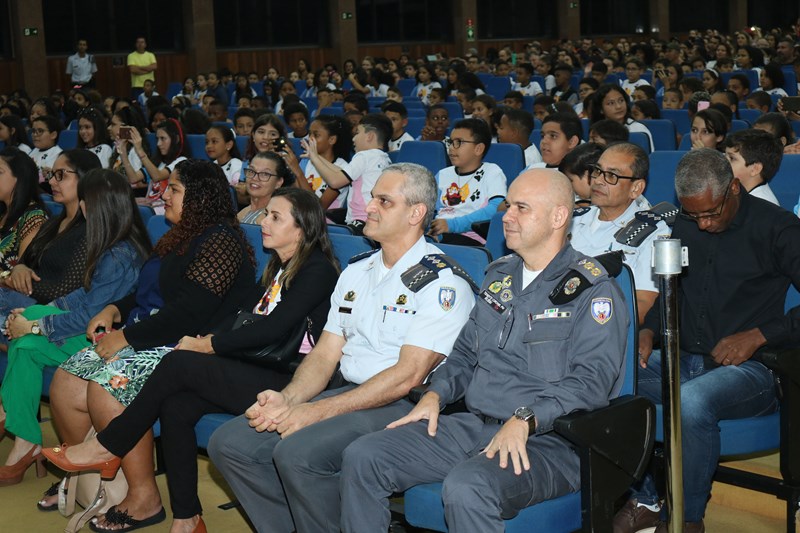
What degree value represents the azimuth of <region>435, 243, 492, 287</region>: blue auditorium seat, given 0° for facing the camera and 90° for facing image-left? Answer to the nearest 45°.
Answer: approximately 45°

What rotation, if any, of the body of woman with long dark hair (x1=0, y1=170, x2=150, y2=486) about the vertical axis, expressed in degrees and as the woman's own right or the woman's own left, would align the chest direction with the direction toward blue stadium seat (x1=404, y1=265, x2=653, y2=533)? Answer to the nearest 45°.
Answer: approximately 135° to the woman's own left

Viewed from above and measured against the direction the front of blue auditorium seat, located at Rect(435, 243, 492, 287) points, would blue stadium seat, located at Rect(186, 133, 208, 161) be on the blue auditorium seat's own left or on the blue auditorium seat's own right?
on the blue auditorium seat's own right

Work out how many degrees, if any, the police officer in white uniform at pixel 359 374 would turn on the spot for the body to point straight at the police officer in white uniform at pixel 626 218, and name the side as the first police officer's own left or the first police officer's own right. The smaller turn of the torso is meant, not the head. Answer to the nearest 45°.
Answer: approximately 180°

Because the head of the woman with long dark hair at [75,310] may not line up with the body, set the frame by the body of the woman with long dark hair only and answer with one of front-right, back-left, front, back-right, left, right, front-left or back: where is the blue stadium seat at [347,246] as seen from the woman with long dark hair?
back-left
